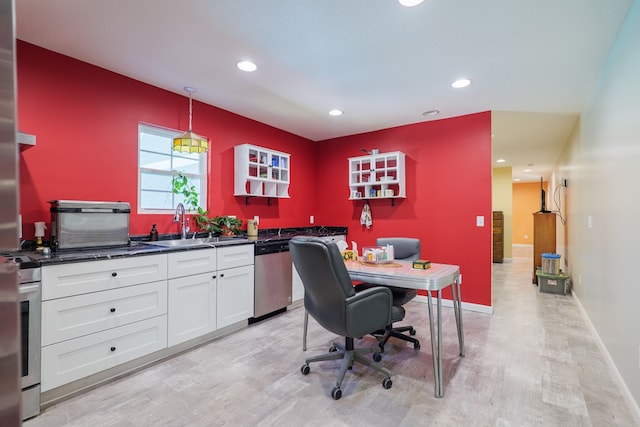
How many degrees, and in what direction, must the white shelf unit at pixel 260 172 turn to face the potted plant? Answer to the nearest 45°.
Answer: approximately 90° to its right

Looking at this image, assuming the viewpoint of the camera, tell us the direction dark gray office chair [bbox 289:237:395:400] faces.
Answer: facing away from the viewer and to the right of the viewer
